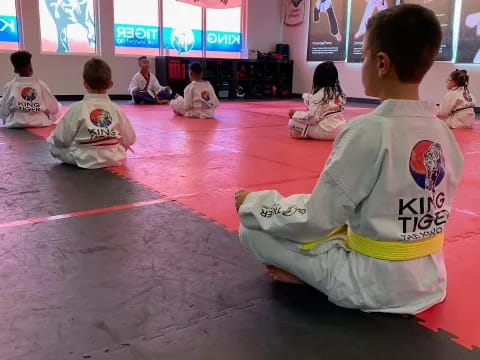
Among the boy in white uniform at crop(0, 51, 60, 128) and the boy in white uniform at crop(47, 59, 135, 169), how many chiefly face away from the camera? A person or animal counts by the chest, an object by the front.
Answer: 2

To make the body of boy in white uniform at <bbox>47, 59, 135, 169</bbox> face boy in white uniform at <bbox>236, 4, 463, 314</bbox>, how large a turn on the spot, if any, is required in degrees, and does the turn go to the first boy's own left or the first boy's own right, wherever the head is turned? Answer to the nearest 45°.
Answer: approximately 180°

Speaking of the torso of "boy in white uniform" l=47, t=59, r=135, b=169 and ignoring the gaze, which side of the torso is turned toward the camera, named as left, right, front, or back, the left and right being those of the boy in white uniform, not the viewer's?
back

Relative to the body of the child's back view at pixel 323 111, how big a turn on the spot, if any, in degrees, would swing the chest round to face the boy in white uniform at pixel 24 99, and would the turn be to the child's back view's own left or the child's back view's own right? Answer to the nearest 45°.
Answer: approximately 45° to the child's back view's own left

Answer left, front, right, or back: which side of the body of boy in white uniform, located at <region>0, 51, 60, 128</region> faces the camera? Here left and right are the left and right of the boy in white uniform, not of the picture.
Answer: back

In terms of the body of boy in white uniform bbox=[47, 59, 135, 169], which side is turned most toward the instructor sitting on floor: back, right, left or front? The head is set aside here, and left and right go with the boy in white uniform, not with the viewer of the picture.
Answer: front

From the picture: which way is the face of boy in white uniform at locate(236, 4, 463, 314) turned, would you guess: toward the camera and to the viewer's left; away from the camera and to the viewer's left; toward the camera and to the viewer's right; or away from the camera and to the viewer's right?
away from the camera and to the viewer's left

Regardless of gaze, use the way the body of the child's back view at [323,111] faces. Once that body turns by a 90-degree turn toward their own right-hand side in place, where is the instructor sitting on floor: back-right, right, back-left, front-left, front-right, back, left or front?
left

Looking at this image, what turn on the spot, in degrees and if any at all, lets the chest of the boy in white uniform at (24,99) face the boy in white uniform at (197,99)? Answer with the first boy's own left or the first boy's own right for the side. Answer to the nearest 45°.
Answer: approximately 90° to the first boy's own right

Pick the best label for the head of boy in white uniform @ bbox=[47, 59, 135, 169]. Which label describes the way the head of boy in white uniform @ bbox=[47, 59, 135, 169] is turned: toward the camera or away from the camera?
away from the camera

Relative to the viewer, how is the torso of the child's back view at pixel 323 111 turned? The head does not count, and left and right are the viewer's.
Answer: facing away from the viewer and to the left of the viewer

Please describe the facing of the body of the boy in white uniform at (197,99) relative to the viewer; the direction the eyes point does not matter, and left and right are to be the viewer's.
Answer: facing away from the viewer and to the left of the viewer

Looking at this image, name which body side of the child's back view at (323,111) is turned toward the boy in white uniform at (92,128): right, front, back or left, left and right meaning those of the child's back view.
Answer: left
